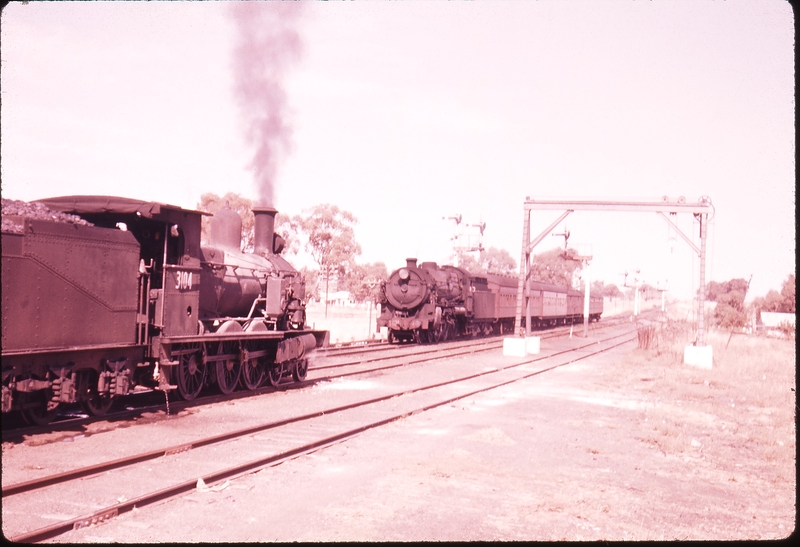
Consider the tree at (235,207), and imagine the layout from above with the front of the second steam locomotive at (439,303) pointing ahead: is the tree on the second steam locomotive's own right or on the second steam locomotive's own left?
on the second steam locomotive's own right

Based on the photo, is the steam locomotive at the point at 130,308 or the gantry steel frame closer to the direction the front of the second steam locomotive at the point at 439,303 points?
the steam locomotive

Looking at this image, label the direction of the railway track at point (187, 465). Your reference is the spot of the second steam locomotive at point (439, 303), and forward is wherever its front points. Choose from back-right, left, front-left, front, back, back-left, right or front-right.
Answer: front-left

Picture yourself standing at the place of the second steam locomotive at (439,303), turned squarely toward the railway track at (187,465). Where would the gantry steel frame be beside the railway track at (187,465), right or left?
left

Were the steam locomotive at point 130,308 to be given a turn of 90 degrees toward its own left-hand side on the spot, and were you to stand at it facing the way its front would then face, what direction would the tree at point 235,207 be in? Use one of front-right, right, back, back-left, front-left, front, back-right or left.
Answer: front-right

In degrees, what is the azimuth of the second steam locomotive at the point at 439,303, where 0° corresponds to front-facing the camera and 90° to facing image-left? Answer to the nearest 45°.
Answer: approximately 45°

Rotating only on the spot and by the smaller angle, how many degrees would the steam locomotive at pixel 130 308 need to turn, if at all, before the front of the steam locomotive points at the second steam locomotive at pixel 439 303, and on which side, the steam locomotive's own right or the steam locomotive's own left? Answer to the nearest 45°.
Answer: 0° — it already faces it

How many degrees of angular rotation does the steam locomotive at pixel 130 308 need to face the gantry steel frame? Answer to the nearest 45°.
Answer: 0° — it already faces it

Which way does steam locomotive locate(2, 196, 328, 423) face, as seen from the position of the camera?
facing away from the viewer and to the right of the viewer

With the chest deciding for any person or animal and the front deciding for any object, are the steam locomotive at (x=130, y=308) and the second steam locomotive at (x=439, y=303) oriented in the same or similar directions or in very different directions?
very different directions
